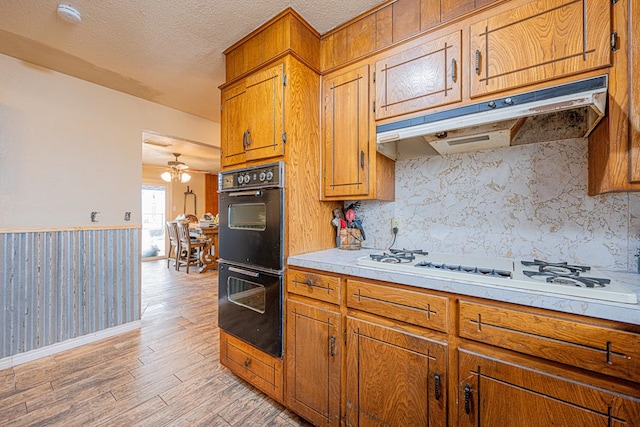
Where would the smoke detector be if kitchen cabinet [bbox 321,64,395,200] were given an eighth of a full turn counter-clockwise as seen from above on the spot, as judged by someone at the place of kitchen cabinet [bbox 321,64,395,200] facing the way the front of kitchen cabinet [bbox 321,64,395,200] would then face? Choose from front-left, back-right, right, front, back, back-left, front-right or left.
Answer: right

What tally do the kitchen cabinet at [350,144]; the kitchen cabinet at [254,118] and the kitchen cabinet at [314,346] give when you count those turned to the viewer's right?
0

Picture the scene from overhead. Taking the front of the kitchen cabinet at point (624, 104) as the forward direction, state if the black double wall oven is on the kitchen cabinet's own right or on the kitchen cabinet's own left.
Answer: on the kitchen cabinet's own right

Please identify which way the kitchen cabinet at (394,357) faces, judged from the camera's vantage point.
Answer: facing the viewer and to the left of the viewer

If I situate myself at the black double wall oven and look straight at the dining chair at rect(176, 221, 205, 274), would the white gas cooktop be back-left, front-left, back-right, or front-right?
back-right

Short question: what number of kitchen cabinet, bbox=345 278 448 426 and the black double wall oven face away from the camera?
0

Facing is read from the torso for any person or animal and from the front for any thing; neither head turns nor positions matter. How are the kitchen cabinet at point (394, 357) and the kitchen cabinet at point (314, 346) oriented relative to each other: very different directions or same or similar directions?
same or similar directions

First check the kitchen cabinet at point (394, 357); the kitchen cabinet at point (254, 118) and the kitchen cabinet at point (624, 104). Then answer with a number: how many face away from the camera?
0

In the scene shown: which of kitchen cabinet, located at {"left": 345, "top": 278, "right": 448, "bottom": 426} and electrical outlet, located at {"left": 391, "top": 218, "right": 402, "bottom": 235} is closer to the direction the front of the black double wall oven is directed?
the kitchen cabinet

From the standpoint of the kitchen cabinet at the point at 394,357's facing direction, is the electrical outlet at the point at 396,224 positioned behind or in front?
behind

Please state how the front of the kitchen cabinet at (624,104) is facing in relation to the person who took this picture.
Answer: facing the viewer

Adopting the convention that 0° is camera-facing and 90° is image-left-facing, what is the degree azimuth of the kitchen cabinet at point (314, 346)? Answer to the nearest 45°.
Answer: approximately 45°

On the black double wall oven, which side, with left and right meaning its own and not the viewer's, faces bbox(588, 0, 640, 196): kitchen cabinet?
left

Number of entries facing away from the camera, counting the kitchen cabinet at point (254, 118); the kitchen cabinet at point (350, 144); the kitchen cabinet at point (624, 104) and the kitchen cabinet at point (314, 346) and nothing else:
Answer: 0
